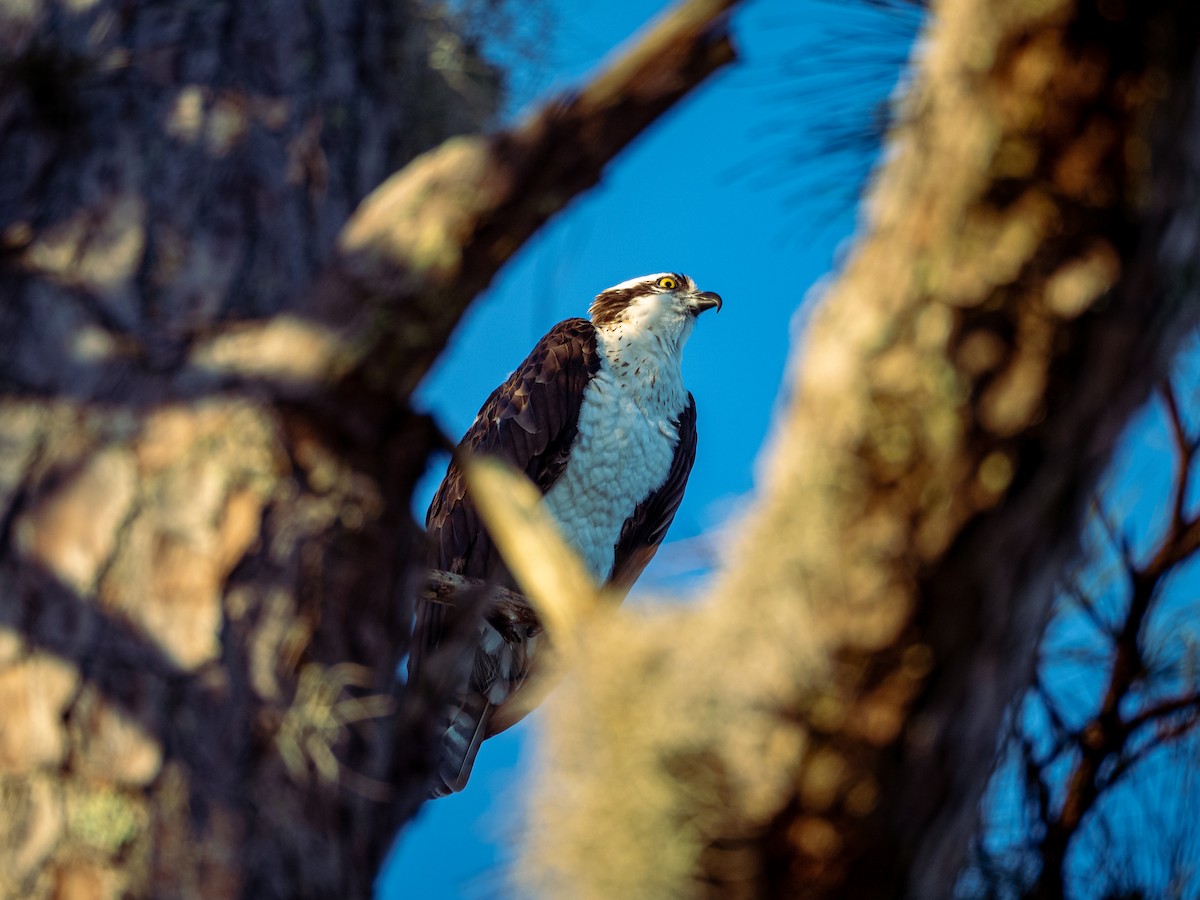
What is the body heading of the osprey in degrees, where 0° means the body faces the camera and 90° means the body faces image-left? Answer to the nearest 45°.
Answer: approximately 315°

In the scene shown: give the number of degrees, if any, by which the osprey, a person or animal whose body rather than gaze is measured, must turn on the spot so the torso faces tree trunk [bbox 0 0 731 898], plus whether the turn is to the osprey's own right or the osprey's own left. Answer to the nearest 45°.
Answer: approximately 45° to the osprey's own right
